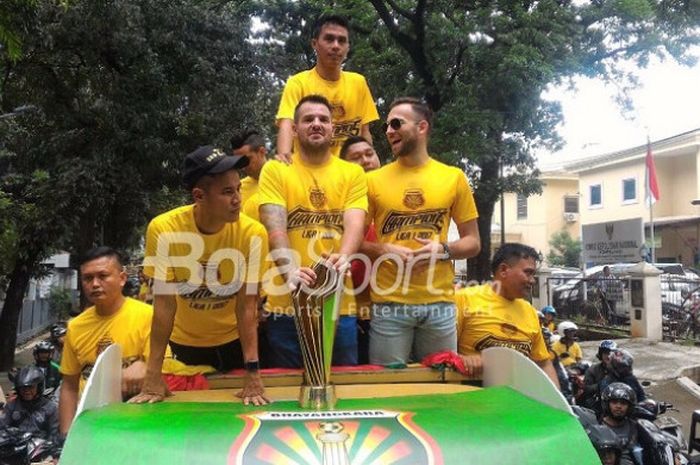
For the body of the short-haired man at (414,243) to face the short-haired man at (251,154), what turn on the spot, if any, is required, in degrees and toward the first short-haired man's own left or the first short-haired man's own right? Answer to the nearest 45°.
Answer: approximately 135° to the first short-haired man's own right

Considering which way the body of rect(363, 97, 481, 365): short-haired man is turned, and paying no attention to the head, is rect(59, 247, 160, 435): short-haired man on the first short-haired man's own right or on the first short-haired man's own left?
on the first short-haired man's own right

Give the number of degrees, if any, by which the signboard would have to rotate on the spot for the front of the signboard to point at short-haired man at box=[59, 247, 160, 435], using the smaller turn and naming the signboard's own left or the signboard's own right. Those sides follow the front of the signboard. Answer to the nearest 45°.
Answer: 0° — it already faces them

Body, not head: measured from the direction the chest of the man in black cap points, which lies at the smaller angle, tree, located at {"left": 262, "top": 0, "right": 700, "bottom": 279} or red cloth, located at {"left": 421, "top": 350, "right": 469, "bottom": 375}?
the red cloth

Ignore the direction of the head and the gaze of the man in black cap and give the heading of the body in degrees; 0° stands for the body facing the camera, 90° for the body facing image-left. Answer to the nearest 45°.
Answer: approximately 0°

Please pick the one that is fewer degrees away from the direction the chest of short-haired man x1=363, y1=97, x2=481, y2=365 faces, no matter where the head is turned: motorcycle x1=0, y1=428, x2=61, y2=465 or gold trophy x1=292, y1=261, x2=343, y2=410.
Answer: the gold trophy

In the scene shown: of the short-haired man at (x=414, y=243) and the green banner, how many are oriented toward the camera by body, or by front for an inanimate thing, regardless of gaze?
2
